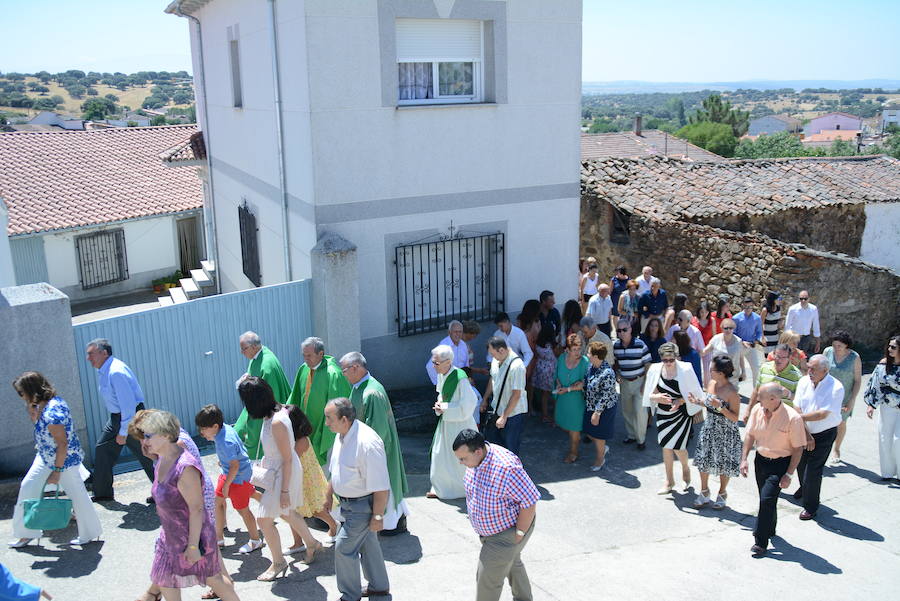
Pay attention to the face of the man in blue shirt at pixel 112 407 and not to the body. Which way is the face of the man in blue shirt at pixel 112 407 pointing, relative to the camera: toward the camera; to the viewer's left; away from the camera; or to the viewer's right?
to the viewer's left

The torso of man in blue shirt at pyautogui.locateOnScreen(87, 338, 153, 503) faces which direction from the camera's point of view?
to the viewer's left

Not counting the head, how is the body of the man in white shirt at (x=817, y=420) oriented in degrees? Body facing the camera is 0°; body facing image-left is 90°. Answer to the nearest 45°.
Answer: approximately 45°

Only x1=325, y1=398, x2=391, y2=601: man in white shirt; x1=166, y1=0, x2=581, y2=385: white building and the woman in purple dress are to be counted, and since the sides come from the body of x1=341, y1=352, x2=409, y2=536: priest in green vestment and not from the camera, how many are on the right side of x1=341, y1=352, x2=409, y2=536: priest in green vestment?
1

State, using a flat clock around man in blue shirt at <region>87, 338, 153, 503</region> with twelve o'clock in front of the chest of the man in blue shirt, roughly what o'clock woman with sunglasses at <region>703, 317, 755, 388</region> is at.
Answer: The woman with sunglasses is roughly at 6 o'clock from the man in blue shirt.

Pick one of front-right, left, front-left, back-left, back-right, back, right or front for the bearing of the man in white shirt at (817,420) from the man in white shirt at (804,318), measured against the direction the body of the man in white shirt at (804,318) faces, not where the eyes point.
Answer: front

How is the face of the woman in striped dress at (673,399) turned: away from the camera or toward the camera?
toward the camera

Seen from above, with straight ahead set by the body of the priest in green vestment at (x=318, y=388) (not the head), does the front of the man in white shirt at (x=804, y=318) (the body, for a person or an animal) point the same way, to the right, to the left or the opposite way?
the same way

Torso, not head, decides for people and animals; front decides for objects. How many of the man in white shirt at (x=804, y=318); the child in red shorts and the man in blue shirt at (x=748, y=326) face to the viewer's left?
1

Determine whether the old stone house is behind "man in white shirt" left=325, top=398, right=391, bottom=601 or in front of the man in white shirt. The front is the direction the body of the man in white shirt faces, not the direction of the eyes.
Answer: behind

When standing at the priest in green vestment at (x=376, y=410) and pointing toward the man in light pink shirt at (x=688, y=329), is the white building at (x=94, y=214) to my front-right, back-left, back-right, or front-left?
front-left

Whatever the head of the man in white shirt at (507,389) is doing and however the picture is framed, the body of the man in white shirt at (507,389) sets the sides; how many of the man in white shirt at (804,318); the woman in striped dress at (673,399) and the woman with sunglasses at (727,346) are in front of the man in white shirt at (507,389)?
0

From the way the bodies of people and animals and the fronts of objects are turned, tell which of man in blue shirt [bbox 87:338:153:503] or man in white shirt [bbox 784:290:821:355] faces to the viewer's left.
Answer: the man in blue shirt

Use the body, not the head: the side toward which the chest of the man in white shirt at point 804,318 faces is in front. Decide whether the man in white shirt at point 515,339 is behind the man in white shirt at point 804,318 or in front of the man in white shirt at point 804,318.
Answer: in front

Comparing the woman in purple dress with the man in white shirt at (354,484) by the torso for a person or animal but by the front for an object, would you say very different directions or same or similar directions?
same or similar directions

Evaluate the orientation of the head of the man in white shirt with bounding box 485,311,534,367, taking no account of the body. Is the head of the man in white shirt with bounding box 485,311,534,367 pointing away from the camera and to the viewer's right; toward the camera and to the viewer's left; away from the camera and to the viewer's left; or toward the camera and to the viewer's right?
toward the camera and to the viewer's left
